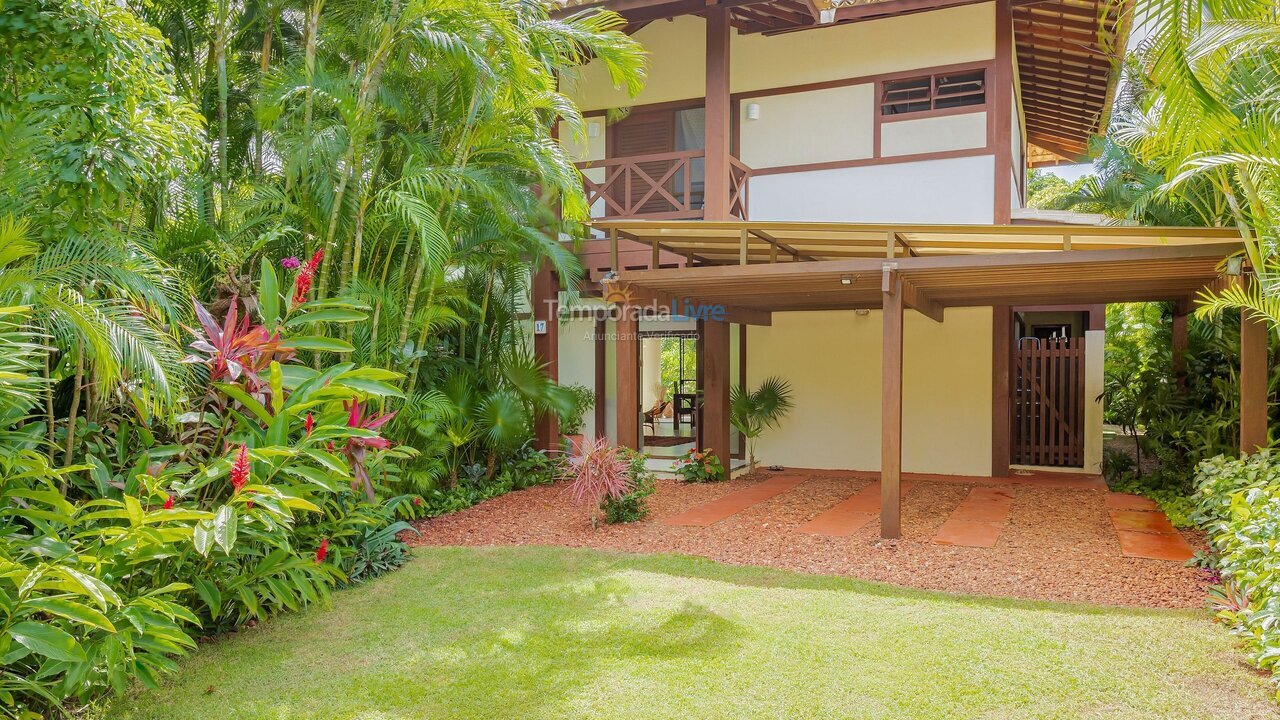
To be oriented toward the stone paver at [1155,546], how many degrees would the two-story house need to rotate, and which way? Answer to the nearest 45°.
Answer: approximately 45° to its left

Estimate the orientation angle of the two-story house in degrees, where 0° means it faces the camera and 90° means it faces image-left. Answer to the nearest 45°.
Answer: approximately 0°

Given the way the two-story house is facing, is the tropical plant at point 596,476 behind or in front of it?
in front

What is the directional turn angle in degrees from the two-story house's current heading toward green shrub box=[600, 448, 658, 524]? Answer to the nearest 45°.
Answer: approximately 45° to its right

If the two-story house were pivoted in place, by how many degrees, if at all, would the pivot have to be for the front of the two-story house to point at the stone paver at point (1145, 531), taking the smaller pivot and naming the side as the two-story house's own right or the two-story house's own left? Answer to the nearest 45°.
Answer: approximately 45° to the two-story house's own left
